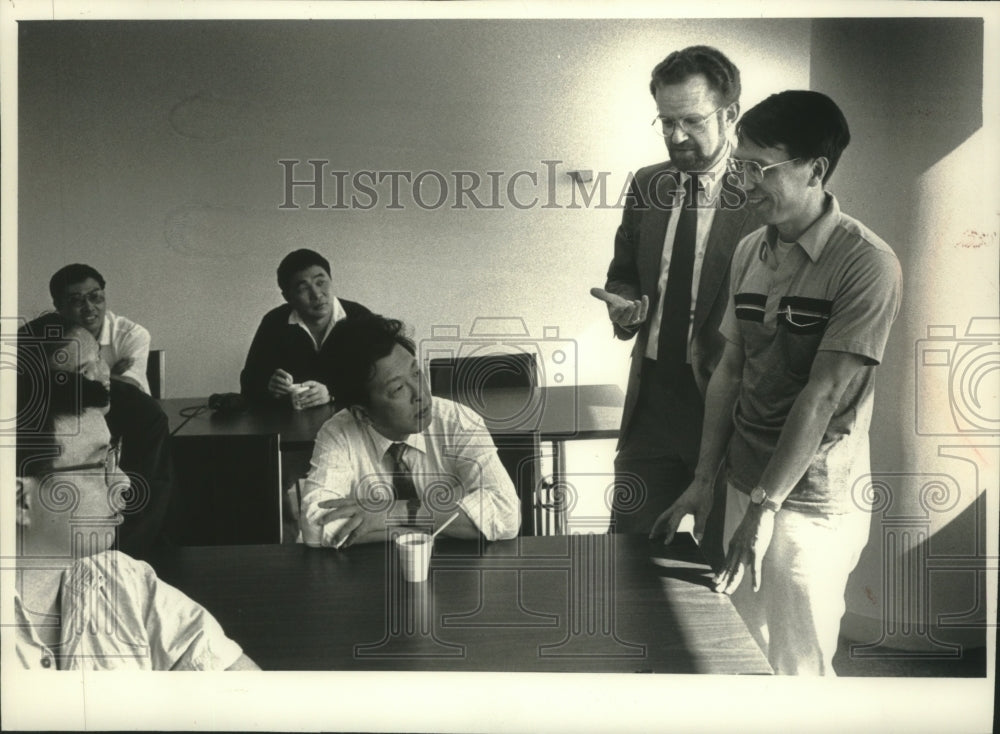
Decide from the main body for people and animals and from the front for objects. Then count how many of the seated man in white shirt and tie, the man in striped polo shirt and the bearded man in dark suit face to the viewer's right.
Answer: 0

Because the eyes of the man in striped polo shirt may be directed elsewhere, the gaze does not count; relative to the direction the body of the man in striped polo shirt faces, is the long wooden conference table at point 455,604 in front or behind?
in front

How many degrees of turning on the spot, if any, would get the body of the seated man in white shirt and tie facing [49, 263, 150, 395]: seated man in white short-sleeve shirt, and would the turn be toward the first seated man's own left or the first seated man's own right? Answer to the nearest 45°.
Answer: approximately 90° to the first seated man's own right

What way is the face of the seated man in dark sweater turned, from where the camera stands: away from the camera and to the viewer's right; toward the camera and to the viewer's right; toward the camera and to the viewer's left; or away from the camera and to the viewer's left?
toward the camera and to the viewer's right

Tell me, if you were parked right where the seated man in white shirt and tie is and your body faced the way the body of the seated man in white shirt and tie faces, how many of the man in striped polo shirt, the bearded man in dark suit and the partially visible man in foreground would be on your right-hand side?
1

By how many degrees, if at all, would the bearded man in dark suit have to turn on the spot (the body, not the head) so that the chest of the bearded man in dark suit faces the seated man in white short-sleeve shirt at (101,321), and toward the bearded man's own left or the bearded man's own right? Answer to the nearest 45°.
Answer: approximately 45° to the bearded man's own right

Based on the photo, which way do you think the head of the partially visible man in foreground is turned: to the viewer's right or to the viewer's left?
to the viewer's right

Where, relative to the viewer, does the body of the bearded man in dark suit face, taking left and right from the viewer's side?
facing the viewer and to the left of the viewer

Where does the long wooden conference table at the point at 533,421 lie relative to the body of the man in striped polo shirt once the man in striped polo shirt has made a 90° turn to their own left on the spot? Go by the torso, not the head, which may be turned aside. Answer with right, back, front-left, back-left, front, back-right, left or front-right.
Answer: back-right

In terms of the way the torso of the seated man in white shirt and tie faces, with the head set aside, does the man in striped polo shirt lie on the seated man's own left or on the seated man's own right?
on the seated man's own left

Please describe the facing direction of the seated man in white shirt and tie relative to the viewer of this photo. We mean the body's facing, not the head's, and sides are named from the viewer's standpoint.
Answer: facing the viewer

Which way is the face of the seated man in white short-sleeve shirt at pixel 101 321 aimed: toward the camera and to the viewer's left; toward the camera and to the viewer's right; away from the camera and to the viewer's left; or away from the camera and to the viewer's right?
toward the camera and to the viewer's right

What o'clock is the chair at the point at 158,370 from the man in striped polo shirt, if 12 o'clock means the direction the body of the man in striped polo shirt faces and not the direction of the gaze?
The chair is roughly at 1 o'clock from the man in striped polo shirt.

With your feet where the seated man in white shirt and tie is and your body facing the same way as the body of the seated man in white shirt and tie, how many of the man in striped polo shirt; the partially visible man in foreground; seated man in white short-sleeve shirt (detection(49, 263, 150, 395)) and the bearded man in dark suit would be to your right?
2
